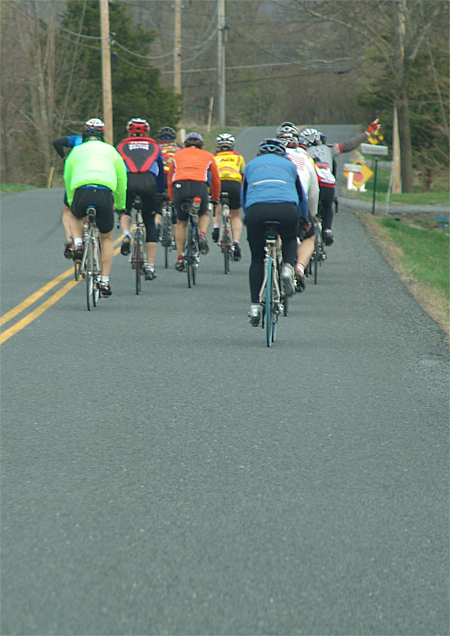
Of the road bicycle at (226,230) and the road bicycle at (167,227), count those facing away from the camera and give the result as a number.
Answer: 2

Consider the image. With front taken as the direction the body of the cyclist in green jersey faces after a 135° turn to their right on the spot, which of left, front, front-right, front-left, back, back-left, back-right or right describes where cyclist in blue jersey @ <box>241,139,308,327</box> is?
front

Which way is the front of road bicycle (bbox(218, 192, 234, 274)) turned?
away from the camera

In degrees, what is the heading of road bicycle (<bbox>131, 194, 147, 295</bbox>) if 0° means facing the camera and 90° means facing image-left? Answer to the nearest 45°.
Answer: approximately 180°

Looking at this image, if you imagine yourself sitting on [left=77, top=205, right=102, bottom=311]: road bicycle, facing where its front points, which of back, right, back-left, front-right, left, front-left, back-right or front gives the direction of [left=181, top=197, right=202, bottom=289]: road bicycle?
front-right

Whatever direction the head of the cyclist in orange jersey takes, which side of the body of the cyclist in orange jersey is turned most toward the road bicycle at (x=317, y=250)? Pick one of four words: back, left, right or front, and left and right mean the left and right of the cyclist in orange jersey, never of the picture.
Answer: right

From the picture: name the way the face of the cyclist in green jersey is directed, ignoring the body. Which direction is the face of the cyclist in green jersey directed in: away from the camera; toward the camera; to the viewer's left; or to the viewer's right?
away from the camera

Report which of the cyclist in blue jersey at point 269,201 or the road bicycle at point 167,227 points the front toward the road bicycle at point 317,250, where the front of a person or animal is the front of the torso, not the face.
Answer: the cyclist in blue jersey

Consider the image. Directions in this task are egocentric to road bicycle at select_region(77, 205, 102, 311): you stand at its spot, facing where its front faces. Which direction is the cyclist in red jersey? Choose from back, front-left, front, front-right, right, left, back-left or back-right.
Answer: front-right

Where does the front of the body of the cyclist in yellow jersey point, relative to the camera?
away from the camera

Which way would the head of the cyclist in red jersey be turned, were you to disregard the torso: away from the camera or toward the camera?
away from the camera

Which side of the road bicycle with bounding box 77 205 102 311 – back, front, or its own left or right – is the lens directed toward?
back

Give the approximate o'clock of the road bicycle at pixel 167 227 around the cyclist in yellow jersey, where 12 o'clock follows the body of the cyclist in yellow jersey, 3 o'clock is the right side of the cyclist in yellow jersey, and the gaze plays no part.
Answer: The road bicycle is roughly at 10 o'clock from the cyclist in yellow jersey.

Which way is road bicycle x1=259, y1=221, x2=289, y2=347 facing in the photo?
away from the camera

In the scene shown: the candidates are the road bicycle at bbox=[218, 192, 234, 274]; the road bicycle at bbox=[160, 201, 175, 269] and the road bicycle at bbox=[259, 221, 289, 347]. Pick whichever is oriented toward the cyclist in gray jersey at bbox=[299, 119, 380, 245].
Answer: the road bicycle at bbox=[259, 221, 289, 347]

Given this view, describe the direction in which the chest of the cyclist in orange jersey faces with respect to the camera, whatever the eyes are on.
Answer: away from the camera

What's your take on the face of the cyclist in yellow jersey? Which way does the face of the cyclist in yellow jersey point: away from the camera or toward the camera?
away from the camera
